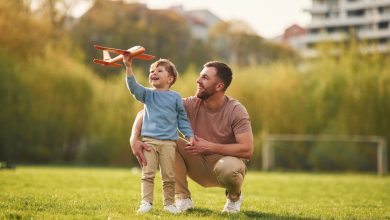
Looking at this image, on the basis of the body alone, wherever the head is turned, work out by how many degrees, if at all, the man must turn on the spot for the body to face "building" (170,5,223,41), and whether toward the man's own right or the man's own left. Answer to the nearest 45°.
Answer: approximately 135° to the man's own right

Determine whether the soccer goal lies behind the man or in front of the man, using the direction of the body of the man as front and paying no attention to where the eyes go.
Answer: behind

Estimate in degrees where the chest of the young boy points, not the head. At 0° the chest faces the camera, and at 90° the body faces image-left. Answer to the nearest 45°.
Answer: approximately 0°

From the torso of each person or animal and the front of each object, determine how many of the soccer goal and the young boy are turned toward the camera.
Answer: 2

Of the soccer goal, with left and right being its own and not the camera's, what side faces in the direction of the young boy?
front

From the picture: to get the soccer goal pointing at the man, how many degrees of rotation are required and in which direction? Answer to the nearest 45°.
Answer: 0° — it already faces them

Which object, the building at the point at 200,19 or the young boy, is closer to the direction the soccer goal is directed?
the young boy

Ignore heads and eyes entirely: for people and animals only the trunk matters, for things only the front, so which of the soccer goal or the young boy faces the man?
the soccer goal

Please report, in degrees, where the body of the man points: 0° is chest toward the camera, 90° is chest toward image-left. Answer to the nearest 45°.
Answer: approximately 45°

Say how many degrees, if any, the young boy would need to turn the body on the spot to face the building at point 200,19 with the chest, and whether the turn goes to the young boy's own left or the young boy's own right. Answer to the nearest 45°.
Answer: approximately 180°
